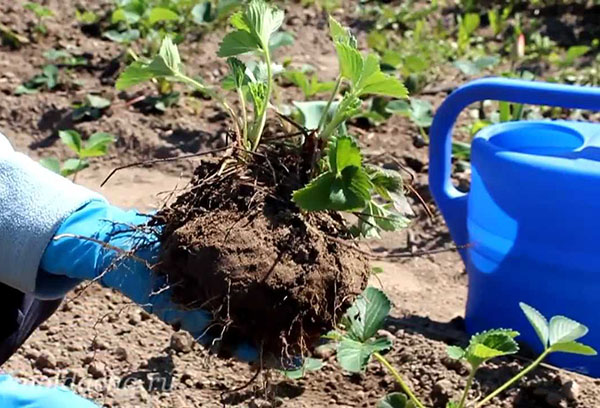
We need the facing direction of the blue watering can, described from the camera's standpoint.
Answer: facing to the right of the viewer

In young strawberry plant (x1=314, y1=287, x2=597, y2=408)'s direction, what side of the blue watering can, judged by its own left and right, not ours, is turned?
right

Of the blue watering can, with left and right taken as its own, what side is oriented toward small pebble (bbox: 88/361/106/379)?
back

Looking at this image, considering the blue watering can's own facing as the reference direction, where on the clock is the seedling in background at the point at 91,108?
The seedling in background is roughly at 7 o'clock from the blue watering can.

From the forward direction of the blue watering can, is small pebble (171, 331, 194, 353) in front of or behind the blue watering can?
behind

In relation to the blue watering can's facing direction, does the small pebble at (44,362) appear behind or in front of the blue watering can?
behind

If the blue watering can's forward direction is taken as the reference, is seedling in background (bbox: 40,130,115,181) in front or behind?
behind
